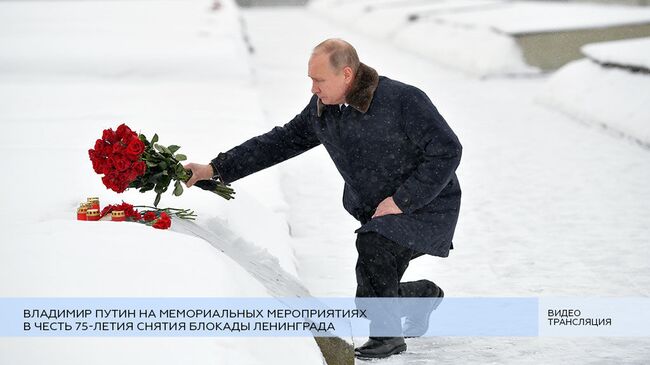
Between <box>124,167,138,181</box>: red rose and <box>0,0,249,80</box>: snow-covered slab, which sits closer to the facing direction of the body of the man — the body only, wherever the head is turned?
the red rose

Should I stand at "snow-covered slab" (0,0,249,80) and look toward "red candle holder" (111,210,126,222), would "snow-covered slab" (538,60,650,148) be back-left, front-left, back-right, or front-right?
front-left

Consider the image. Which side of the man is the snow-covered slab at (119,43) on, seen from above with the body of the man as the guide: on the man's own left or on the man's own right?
on the man's own right

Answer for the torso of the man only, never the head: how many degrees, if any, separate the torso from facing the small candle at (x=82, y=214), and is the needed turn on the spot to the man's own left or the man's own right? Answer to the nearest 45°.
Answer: approximately 45° to the man's own right

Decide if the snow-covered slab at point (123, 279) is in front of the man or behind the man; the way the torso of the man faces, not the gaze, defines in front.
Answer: in front

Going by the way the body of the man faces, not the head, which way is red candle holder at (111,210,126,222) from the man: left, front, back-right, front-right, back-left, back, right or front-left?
front-right

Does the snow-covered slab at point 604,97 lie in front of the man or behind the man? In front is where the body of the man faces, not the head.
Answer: behind

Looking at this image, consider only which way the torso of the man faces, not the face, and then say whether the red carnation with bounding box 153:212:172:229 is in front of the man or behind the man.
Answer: in front

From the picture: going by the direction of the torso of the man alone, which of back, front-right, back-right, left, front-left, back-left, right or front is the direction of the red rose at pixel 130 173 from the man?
front-right

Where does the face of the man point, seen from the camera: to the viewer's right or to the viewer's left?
to the viewer's left

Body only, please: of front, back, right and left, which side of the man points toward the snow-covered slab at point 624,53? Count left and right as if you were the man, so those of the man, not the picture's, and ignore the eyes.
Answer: back

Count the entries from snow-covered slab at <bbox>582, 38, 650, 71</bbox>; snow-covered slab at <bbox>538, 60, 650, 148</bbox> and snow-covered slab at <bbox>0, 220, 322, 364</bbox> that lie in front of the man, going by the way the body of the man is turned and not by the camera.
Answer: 1

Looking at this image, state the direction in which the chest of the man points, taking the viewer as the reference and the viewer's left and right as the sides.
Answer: facing the viewer and to the left of the viewer
